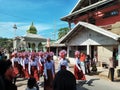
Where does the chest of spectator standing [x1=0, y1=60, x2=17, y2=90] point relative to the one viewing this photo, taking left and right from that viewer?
facing to the right of the viewer
